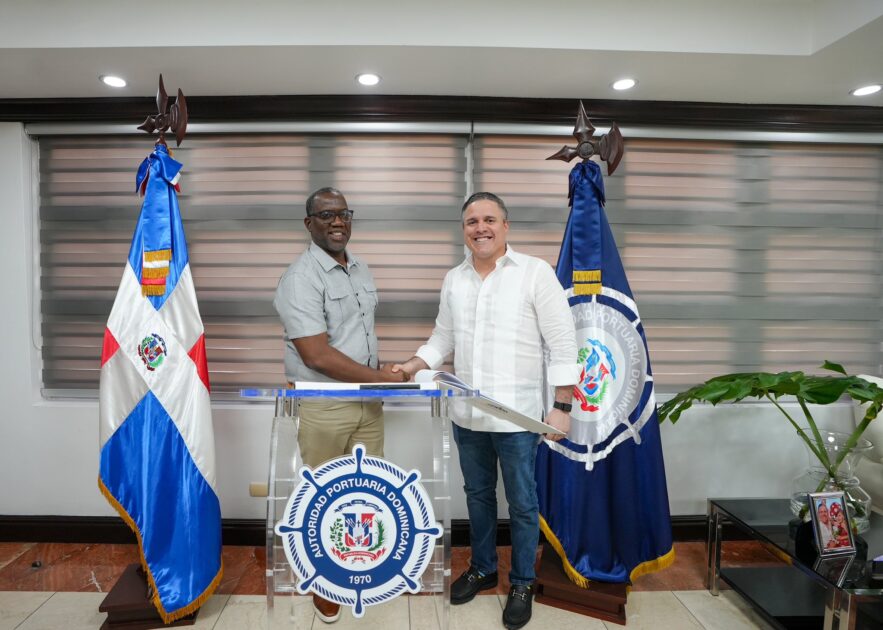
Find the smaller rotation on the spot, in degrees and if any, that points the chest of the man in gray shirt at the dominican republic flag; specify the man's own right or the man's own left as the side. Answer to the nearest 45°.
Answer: approximately 135° to the man's own right

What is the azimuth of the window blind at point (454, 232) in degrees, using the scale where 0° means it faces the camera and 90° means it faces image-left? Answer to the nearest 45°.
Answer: approximately 0°

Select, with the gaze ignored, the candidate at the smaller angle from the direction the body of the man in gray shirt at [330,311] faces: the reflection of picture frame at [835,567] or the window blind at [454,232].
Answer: the reflection of picture frame

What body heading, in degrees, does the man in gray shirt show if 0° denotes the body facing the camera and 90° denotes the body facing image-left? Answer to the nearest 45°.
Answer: approximately 315°

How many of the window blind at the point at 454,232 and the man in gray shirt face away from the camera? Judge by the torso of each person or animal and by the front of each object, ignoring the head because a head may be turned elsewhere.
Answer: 0
